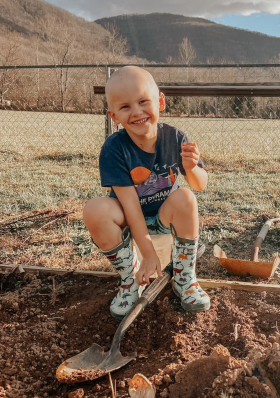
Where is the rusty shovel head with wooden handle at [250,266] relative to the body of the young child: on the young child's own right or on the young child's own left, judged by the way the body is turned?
on the young child's own left

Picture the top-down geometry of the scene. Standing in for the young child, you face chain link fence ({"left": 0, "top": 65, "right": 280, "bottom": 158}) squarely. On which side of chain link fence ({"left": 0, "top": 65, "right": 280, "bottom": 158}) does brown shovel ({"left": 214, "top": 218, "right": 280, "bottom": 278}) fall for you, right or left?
right

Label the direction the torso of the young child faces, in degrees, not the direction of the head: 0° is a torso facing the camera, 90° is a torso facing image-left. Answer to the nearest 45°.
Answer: approximately 0°

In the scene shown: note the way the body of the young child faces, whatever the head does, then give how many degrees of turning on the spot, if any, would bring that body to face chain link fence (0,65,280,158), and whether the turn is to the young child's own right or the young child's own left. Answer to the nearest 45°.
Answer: approximately 180°
